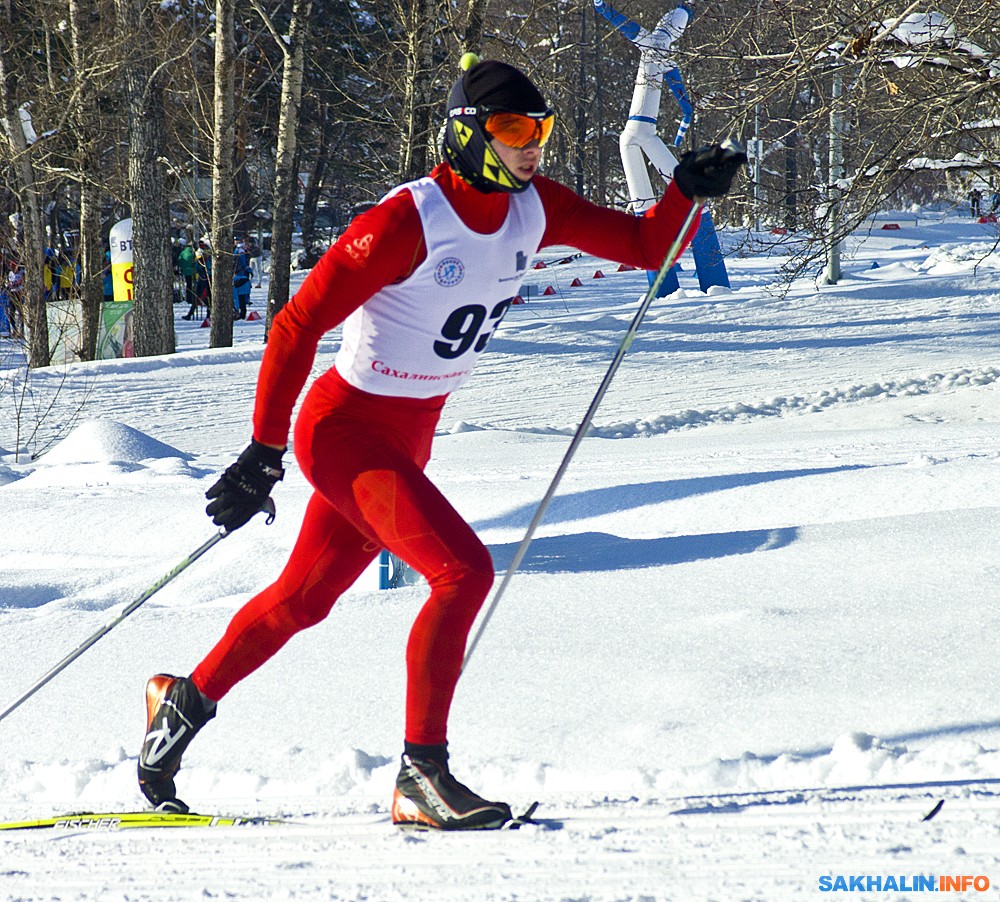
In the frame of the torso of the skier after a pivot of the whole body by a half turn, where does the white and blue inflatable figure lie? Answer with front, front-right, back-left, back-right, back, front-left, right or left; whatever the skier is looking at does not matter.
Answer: front-right

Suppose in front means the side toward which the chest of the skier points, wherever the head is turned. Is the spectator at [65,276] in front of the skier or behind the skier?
behind

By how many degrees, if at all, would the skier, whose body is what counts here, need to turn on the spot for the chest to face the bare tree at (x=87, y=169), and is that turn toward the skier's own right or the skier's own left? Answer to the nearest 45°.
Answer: approximately 135° to the skier's own left

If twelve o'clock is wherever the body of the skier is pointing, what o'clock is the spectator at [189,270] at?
The spectator is roughly at 7 o'clock from the skier.

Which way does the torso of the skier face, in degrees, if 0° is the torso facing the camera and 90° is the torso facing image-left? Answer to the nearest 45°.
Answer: approximately 315°

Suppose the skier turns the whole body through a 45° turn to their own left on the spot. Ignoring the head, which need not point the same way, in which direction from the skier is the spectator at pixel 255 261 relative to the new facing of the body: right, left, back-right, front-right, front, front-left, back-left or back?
left

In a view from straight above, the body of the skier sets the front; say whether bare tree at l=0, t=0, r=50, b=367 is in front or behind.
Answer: behind

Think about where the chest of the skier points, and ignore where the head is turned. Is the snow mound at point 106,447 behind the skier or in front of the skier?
behind

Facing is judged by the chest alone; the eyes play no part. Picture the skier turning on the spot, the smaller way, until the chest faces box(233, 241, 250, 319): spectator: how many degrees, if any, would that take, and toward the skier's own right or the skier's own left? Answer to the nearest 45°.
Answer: approximately 135° to the skier's own left
